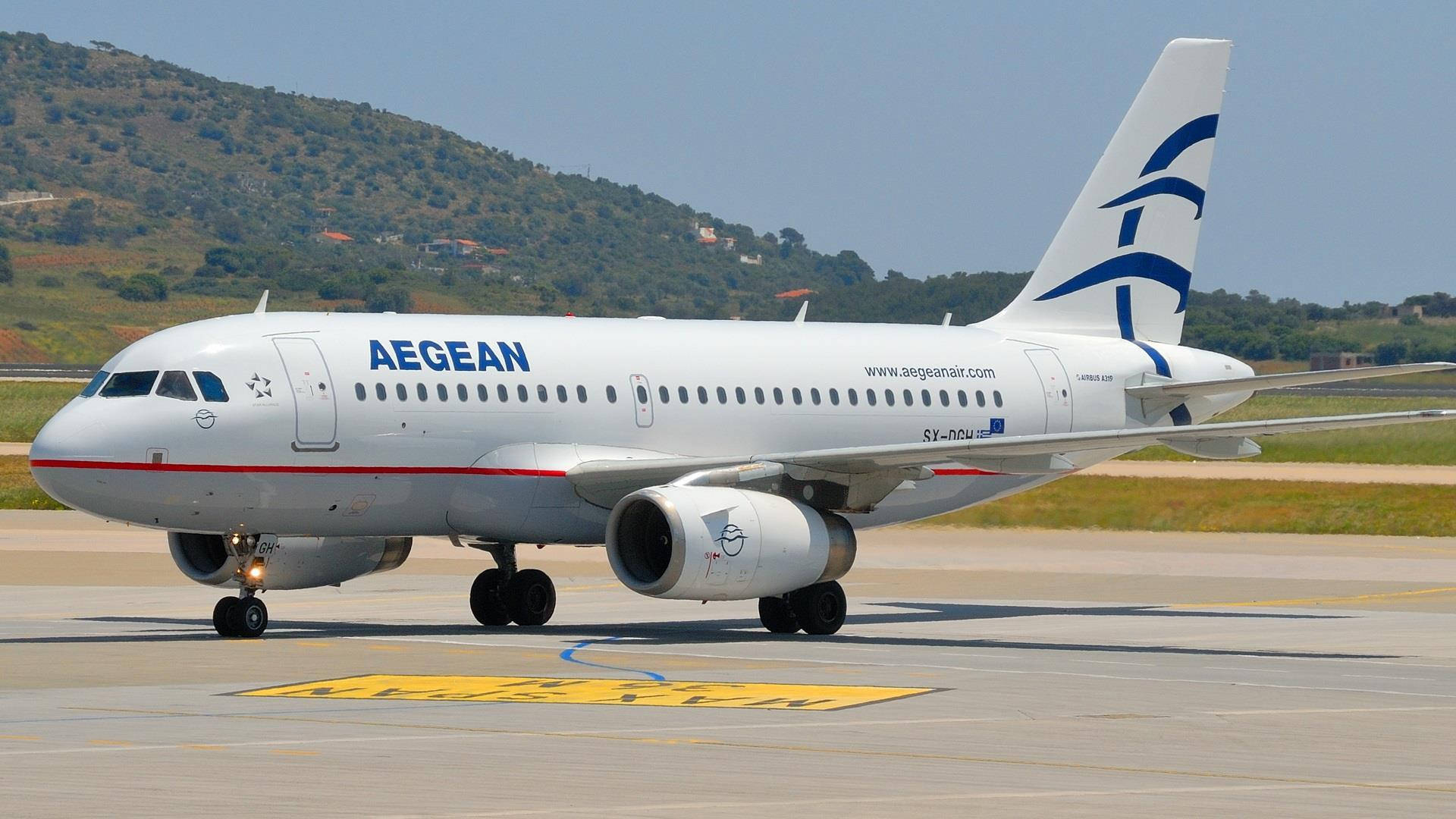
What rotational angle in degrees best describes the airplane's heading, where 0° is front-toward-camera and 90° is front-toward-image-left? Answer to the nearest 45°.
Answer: approximately 45°
